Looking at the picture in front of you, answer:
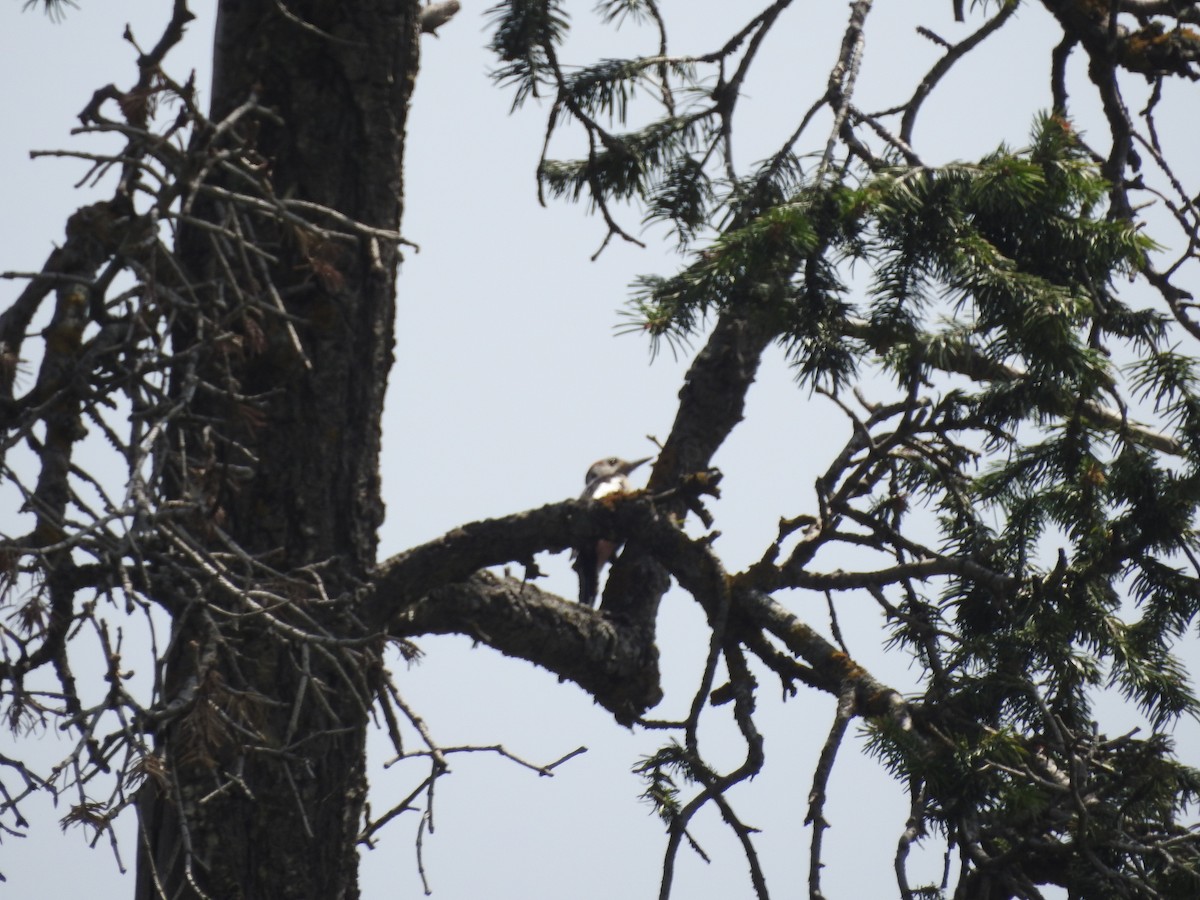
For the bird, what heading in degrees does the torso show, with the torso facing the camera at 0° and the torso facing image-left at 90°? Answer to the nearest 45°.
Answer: approximately 270°

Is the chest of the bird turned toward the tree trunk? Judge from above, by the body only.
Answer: no
